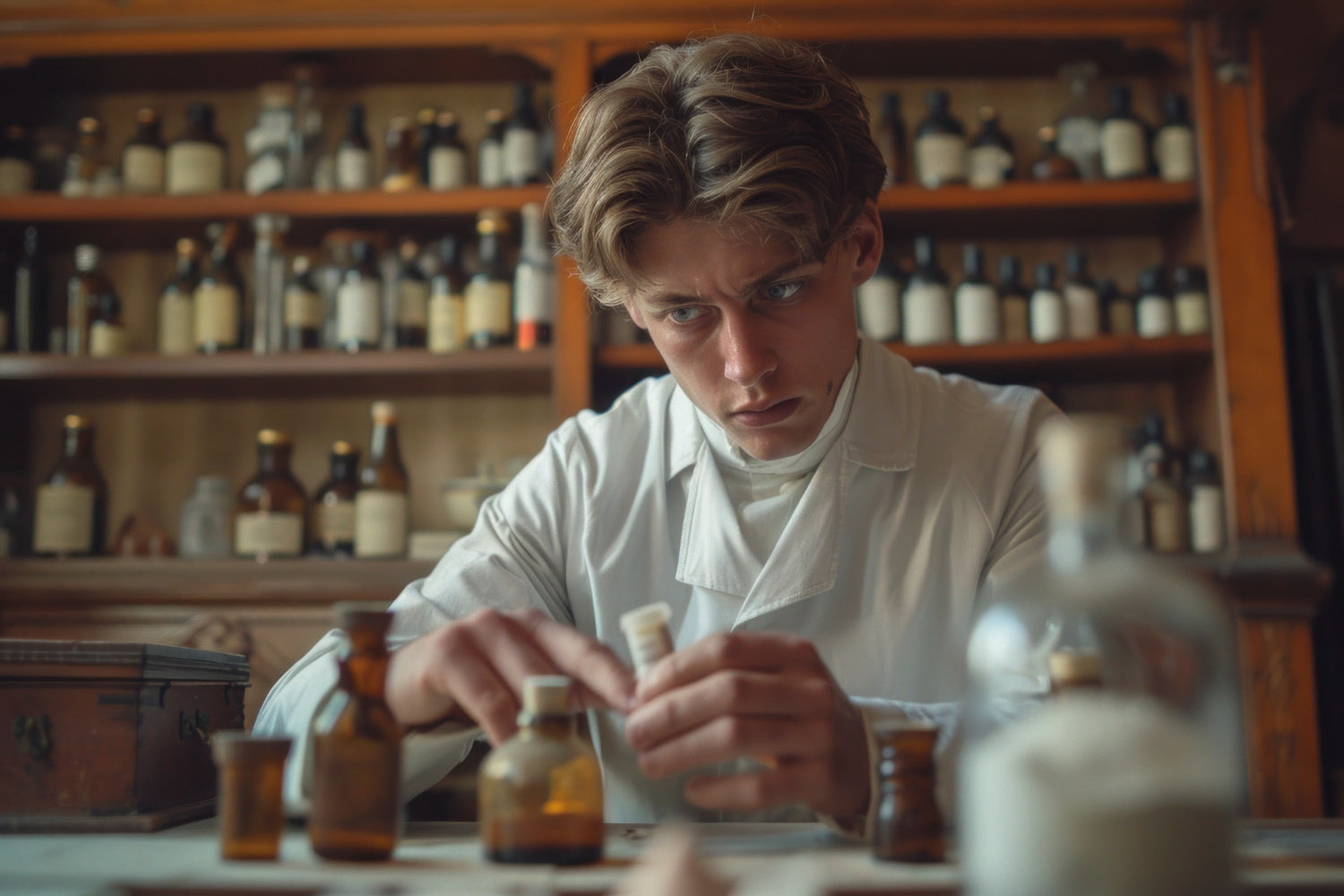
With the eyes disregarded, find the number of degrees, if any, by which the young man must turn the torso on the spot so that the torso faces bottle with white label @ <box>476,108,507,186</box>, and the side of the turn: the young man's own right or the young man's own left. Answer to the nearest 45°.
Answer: approximately 180°

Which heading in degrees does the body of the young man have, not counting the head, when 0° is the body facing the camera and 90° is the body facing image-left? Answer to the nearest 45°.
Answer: approximately 0°

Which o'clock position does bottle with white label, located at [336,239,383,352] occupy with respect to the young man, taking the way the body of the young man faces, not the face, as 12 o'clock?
The bottle with white label is roughly at 5 o'clock from the young man.

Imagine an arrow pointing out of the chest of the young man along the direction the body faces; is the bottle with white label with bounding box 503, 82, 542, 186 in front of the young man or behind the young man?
behind

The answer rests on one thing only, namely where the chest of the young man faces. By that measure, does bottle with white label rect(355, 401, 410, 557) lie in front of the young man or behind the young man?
behind

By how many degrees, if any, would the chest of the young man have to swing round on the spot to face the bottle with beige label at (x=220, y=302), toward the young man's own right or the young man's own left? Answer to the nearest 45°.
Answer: approximately 135° to the young man's own right

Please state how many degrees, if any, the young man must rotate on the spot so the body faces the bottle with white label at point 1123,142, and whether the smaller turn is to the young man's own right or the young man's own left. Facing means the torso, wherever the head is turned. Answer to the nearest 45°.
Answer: approximately 135° to the young man's own left

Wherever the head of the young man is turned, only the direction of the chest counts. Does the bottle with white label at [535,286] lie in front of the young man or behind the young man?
behind

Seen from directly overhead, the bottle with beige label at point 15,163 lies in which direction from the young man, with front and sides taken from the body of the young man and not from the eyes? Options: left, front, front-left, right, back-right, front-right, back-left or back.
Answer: back-right

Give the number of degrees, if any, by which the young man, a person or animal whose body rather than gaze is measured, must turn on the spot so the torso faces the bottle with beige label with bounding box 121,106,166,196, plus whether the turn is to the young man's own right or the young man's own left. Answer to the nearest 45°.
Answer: approximately 135° to the young man's own right
